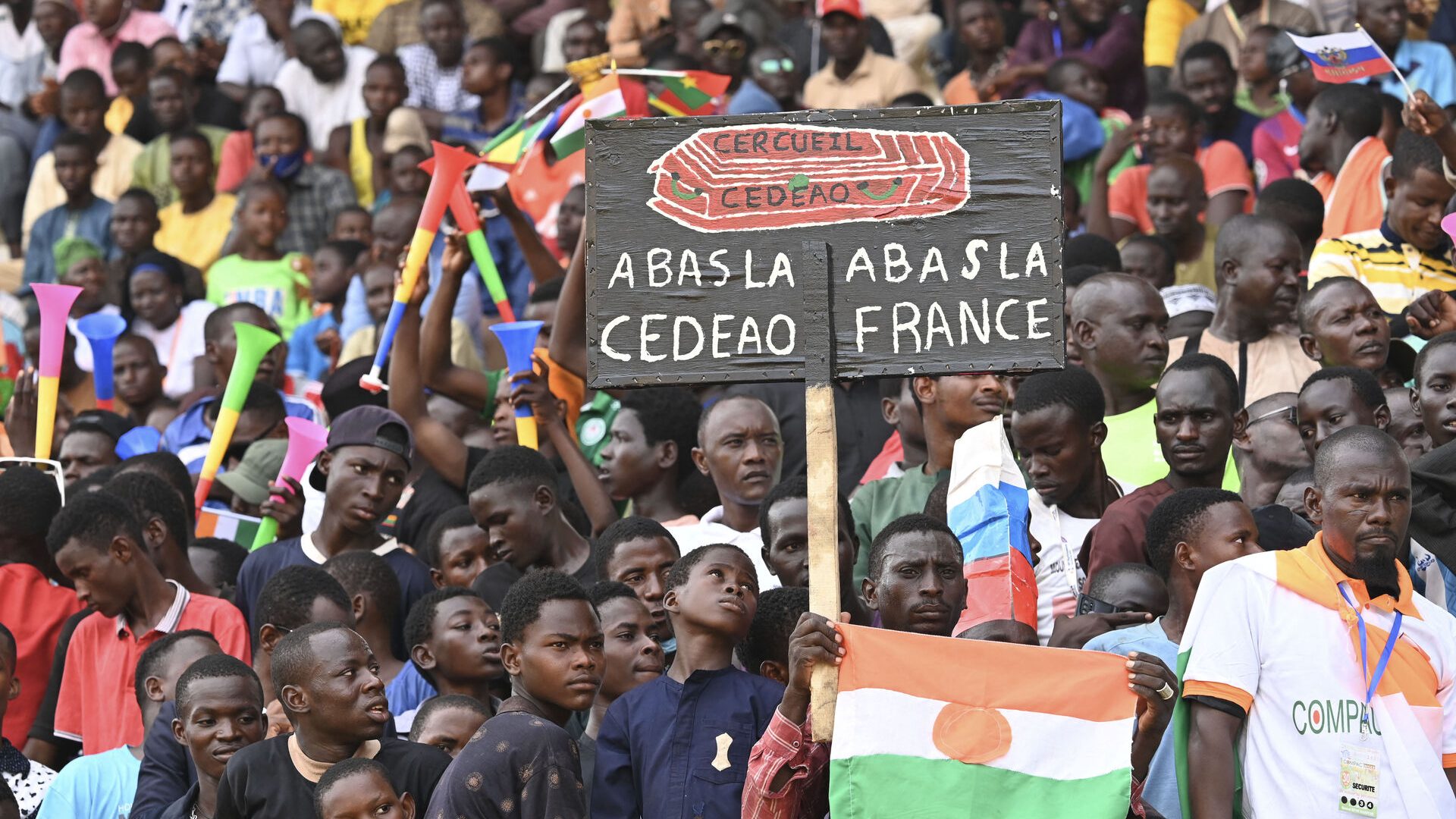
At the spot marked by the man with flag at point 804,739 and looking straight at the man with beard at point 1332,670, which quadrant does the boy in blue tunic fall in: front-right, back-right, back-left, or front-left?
back-left

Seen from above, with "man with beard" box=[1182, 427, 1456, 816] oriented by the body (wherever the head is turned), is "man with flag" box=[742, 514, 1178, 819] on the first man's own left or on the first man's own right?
on the first man's own right

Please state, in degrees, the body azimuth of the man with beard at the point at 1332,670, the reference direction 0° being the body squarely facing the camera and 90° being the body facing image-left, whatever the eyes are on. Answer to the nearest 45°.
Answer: approximately 315°

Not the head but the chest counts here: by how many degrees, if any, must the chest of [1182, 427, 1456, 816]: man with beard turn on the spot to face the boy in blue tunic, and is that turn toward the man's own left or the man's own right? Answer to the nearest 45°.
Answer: approximately 135° to the man's own right
